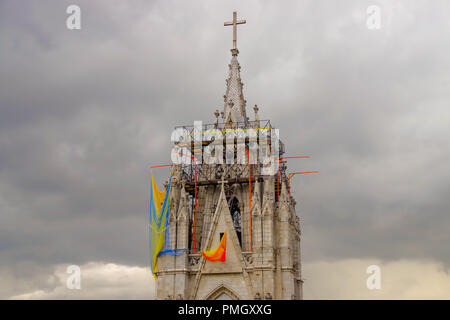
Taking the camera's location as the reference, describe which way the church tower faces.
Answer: facing the viewer
